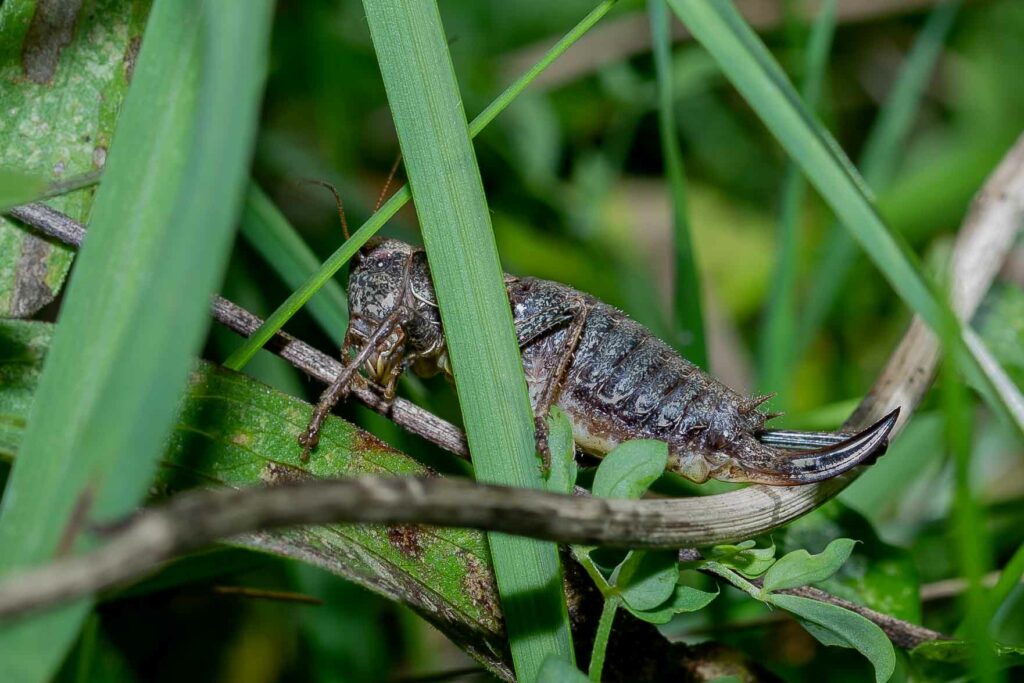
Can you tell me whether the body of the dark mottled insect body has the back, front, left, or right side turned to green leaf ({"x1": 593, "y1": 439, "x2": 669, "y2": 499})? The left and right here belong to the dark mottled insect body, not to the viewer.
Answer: left

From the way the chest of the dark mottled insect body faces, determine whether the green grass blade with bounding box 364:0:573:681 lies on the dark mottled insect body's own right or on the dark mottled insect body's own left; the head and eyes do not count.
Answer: on the dark mottled insect body's own left

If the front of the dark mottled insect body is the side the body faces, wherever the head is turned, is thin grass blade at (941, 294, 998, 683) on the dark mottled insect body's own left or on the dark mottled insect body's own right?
on the dark mottled insect body's own left

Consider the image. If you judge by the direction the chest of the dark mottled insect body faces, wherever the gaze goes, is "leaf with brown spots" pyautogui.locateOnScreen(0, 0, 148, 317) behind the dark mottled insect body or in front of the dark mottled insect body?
in front

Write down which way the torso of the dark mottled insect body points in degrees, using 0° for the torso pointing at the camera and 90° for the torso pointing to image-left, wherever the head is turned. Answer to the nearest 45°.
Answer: approximately 90°
